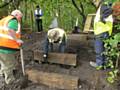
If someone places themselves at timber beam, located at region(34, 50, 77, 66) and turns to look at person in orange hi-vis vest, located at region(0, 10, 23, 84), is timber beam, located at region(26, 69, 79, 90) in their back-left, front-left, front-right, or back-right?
front-left

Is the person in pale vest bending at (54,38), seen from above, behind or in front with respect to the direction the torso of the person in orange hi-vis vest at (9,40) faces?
in front

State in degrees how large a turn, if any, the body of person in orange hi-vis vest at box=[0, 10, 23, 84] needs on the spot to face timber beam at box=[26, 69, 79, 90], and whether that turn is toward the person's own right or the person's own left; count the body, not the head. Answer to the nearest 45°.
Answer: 0° — they already face it

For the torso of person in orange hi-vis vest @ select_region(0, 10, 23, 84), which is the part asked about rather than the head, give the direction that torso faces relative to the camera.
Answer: to the viewer's right

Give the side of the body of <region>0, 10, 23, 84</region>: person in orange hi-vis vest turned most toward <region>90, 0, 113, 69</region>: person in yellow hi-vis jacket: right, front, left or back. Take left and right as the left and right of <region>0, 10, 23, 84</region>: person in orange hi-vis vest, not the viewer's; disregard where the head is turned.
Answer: front
